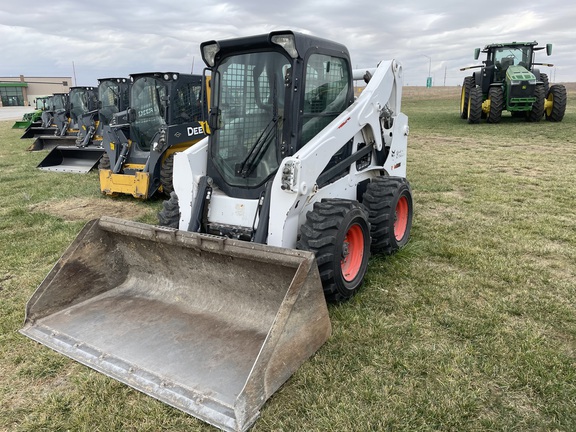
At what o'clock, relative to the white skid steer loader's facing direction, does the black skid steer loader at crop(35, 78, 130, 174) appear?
The black skid steer loader is roughly at 4 o'clock from the white skid steer loader.

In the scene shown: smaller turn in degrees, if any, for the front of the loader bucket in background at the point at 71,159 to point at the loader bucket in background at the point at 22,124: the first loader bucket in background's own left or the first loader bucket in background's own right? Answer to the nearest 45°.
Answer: approximately 135° to the first loader bucket in background's own right

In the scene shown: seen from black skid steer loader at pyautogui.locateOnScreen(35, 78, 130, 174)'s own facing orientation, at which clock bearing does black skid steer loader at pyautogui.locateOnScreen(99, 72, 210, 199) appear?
black skid steer loader at pyautogui.locateOnScreen(99, 72, 210, 199) is roughly at 10 o'clock from black skid steer loader at pyautogui.locateOnScreen(35, 78, 130, 174).

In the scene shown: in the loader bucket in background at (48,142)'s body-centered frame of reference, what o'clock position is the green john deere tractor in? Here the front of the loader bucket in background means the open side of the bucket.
The green john deere tractor is roughly at 8 o'clock from the loader bucket in background.

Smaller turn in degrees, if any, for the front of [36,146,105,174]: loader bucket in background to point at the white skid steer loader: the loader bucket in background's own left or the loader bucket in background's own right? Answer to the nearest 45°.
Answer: approximately 45° to the loader bucket in background's own left

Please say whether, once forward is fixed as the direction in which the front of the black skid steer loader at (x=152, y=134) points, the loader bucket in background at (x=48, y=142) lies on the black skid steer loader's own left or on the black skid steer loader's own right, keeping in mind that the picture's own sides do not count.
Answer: on the black skid steer loader's own right

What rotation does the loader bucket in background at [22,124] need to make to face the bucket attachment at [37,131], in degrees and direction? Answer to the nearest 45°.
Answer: approximately 45° to its left

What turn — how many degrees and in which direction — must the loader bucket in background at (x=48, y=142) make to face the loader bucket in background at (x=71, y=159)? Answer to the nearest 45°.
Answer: approximately 45° to its left
